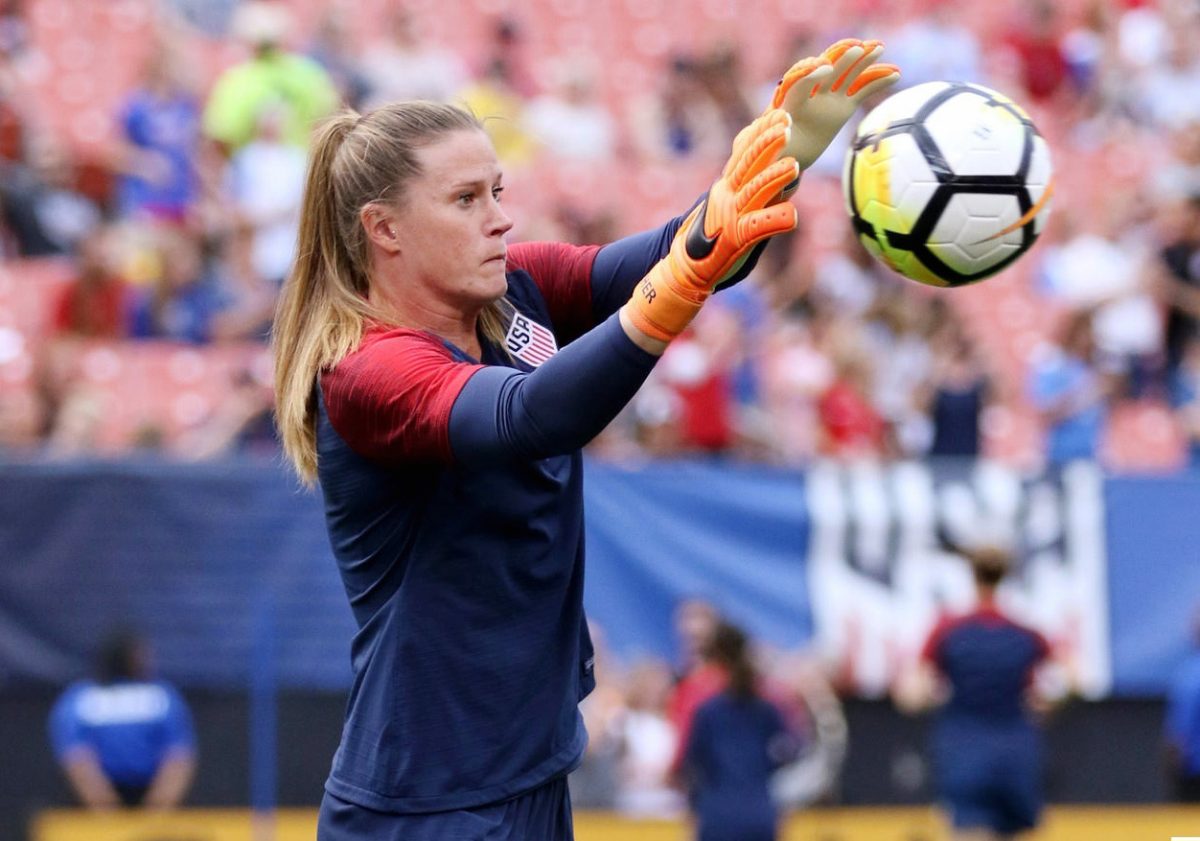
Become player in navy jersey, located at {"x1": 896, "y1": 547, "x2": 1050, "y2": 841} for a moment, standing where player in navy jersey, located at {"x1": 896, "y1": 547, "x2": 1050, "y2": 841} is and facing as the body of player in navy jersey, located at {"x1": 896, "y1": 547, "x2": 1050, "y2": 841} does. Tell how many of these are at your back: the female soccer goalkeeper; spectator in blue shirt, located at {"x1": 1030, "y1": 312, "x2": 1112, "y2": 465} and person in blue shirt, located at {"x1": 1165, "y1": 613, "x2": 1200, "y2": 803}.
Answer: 1

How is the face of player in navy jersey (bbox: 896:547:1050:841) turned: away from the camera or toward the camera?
away from the camera

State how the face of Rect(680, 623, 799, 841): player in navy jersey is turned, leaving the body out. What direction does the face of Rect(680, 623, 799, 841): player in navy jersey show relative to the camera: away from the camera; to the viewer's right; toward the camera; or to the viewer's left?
away from the camera

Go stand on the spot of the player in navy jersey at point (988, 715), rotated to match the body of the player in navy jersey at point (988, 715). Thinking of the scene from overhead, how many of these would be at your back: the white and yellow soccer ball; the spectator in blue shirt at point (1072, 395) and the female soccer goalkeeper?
2

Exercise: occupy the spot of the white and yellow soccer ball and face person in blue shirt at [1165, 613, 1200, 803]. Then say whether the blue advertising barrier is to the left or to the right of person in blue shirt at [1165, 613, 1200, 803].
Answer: left

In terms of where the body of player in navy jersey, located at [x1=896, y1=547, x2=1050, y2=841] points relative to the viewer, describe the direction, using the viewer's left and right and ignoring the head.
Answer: facing away from the viewer

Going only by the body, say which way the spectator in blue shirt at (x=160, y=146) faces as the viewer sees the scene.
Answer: toward the camera

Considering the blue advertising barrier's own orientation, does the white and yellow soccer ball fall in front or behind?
in front

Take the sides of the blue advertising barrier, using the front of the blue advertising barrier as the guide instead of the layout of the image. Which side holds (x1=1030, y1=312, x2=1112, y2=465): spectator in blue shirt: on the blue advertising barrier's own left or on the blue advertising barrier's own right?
on the blue advertising barrier's own left

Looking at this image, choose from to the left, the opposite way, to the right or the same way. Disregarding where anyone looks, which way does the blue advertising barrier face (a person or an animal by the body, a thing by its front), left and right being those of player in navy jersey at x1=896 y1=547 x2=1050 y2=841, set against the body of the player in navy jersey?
the opposite way
